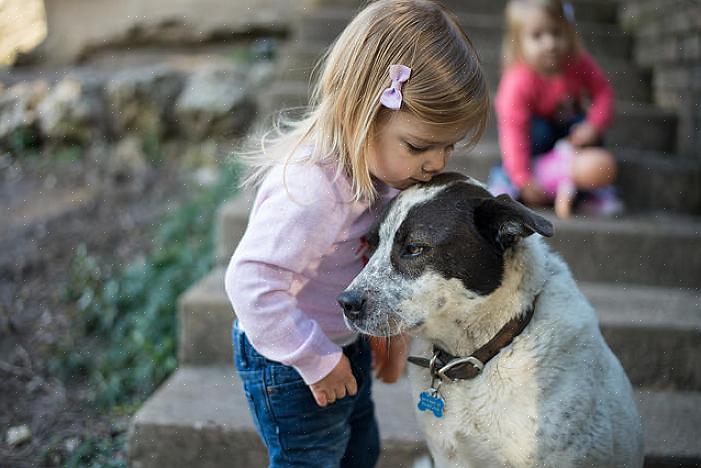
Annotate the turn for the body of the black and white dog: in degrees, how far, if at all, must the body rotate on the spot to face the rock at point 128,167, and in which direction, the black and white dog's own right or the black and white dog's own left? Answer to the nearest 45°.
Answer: approximately 90° to the black and white dog's own right

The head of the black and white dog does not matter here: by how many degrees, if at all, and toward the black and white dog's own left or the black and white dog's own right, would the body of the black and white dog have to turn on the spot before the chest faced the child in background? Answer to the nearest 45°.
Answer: approximately 135° to the black and white dog's own right

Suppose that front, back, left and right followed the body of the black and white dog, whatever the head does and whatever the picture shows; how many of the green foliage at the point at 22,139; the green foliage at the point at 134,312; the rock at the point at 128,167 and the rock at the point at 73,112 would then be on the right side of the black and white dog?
4

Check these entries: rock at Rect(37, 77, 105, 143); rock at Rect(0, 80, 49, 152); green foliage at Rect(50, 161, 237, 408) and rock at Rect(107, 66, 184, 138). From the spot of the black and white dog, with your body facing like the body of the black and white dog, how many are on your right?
4

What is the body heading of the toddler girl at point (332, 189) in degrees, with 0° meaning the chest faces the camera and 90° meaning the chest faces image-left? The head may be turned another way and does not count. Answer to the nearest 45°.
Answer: approximately 270°

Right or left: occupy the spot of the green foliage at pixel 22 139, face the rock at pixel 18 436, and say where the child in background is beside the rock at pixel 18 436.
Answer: left

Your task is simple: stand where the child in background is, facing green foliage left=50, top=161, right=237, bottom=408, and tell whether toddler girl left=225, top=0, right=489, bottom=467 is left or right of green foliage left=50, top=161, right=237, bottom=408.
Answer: left

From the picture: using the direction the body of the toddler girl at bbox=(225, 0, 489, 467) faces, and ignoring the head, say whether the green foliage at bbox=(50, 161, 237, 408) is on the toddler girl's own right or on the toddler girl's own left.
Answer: on the toddler girl's own left

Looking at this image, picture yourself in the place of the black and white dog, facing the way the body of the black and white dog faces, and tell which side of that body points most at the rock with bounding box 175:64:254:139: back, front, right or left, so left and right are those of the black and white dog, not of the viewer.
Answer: right

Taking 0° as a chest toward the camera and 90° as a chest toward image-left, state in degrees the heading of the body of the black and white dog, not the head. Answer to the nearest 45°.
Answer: approximately 45°

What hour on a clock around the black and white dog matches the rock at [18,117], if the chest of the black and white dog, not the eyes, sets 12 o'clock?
The rock is roughly at 3 o'clock from the black and white dog.

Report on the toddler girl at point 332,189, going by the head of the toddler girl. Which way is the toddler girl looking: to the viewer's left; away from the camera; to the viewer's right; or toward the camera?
to the viewer's right
